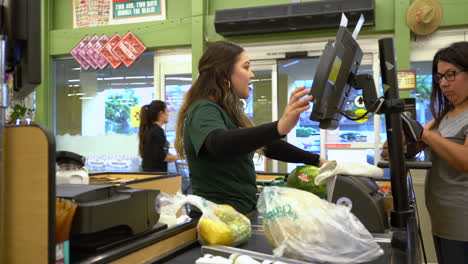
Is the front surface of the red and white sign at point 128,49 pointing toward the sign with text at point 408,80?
no

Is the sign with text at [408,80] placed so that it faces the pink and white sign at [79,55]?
no

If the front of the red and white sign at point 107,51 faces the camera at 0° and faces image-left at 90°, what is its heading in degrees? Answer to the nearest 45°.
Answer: approximately 0°

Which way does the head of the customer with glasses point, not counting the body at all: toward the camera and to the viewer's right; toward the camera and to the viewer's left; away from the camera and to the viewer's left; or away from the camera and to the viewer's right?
toward the camera and to the viewer's left

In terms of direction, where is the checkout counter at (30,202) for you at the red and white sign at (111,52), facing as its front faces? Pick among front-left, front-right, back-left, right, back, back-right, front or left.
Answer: front

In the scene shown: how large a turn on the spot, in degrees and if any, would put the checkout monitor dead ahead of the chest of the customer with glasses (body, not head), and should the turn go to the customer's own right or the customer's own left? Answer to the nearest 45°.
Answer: approximately 45° to the customer's own left

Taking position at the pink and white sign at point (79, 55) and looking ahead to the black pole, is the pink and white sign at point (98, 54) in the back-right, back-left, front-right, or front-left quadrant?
front-left

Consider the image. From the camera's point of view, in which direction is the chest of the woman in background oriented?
to the viewer's right

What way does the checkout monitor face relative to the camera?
to the viewer's left

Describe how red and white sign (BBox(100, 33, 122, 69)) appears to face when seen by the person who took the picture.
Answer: facing the viewer

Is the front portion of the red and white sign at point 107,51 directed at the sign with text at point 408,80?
no

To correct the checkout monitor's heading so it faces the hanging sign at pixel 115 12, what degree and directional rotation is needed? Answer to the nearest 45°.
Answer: approximately 45° to its right

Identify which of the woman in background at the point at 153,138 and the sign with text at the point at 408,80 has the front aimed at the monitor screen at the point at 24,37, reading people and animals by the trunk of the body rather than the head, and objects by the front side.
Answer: the sign with text

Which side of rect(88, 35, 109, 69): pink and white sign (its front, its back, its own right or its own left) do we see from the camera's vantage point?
front

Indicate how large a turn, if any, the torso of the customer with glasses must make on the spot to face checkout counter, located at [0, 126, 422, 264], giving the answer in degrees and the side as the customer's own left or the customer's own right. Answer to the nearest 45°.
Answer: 0° — they already face it

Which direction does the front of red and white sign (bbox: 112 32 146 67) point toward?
toward the camera

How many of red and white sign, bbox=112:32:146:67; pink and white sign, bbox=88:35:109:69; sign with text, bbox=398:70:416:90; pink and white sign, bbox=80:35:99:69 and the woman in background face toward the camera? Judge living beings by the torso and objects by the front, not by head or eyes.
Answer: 4

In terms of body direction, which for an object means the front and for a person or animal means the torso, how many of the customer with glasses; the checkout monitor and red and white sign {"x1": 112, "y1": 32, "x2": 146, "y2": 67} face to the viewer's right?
0

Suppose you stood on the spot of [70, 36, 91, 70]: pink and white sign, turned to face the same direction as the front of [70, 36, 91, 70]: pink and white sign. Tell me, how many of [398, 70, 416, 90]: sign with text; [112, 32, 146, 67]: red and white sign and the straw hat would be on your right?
0

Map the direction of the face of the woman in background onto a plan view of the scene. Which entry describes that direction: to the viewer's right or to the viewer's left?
to the viewer's right

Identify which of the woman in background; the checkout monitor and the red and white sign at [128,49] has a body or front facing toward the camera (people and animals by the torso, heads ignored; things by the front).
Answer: the red and white sign
